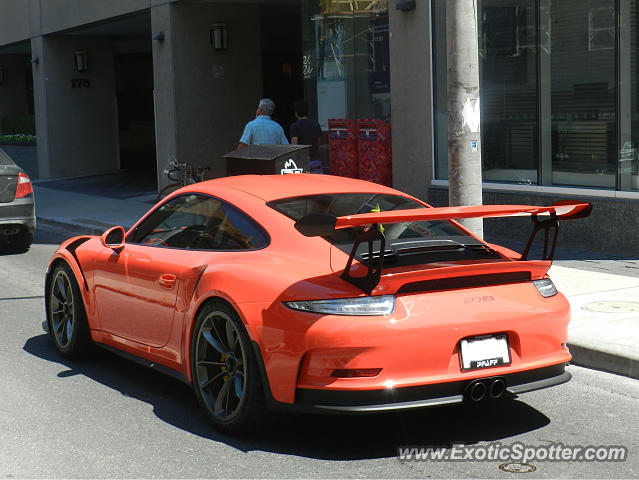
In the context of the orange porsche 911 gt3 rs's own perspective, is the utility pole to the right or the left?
on its right

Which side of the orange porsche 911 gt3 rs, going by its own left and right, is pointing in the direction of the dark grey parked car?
front

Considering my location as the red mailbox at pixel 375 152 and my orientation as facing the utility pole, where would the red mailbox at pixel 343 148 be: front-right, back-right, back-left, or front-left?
back-right

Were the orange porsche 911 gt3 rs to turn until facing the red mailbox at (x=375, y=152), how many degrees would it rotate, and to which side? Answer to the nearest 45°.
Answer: approximately 45° to its right

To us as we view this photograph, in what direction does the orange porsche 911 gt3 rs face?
facing away from the viewer and to the left of the viewer

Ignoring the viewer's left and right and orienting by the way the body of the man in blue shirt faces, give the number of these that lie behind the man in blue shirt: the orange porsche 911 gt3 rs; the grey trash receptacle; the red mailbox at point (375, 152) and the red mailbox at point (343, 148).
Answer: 2

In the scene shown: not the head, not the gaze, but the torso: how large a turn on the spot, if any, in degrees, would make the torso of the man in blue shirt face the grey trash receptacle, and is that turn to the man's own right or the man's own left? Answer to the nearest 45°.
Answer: approximately 180°

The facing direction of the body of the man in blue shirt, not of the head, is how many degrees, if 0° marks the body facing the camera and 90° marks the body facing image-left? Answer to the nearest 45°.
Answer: approximately 180°

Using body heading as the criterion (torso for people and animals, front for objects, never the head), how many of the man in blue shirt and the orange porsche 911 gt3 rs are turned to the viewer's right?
0

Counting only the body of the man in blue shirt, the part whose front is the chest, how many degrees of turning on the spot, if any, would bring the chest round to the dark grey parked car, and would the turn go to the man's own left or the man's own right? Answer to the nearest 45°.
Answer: approximately 90° to the man's own left

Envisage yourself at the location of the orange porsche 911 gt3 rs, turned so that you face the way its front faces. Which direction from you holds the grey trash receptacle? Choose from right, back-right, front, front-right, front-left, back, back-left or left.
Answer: front-right
